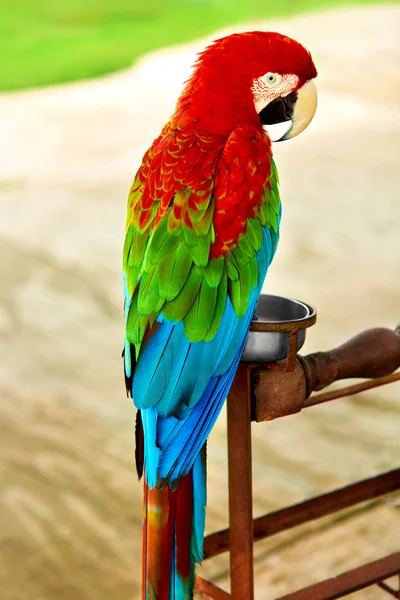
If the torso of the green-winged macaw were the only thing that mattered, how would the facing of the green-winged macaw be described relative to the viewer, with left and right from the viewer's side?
facing away from the viewer and to the right of the viewer
